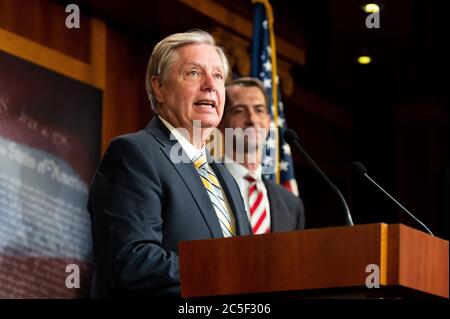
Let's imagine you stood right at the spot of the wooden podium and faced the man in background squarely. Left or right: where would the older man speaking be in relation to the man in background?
left

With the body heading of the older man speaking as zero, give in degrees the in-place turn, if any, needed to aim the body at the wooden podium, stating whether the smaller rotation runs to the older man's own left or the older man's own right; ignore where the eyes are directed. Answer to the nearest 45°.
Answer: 0° — they already face it

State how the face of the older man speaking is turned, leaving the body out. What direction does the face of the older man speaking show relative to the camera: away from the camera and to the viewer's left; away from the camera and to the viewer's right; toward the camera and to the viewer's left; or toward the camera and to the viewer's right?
toward the camera and to the viewer's right

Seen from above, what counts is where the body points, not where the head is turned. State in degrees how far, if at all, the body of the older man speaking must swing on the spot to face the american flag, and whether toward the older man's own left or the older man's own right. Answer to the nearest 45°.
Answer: approximately 135° to the older man's own left

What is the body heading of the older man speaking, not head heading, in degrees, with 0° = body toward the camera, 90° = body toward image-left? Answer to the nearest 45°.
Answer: approximately 315°

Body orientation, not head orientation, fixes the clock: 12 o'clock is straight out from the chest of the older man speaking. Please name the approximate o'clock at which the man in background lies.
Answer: The man in background is roughly at 8 o'clock from the older man speaking.

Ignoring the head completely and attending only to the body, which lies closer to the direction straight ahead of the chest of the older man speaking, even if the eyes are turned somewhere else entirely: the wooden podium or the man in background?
the wooden podium
